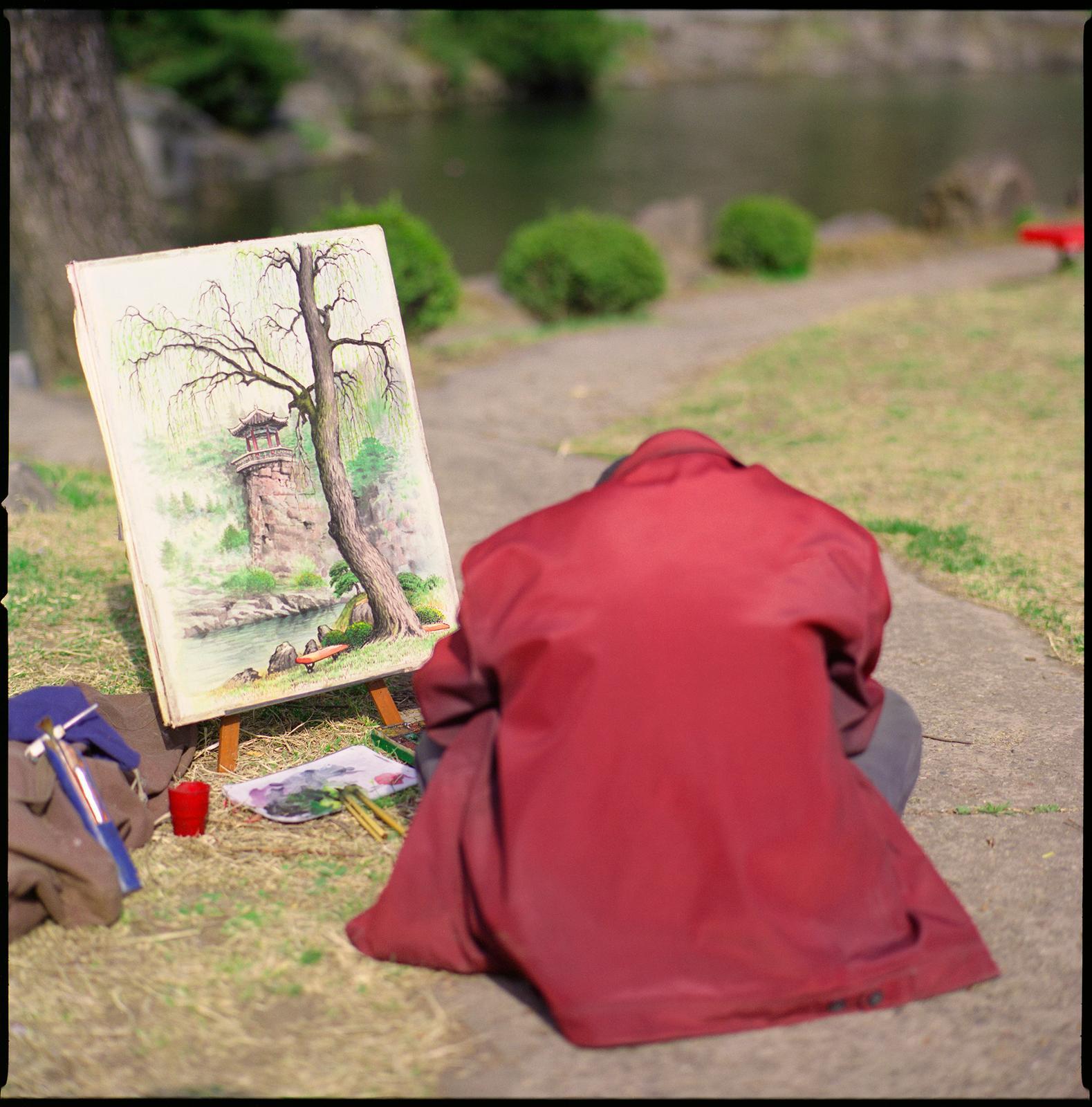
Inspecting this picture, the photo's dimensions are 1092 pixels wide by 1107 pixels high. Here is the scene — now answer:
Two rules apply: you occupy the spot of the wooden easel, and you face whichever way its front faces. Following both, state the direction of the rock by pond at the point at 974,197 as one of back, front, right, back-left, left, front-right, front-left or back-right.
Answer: left

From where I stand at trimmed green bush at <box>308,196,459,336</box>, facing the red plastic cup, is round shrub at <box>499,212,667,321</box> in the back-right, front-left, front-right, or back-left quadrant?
back-left

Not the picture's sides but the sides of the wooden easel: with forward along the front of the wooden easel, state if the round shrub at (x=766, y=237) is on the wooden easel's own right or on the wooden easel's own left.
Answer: on the wooden easel's own left

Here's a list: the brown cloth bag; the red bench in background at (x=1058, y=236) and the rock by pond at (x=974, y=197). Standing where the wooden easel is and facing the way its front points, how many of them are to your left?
2

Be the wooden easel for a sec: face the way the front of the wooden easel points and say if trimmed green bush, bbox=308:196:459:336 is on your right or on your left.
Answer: on your left

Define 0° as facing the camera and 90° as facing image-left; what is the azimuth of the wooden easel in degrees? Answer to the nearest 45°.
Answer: approximately 315°
